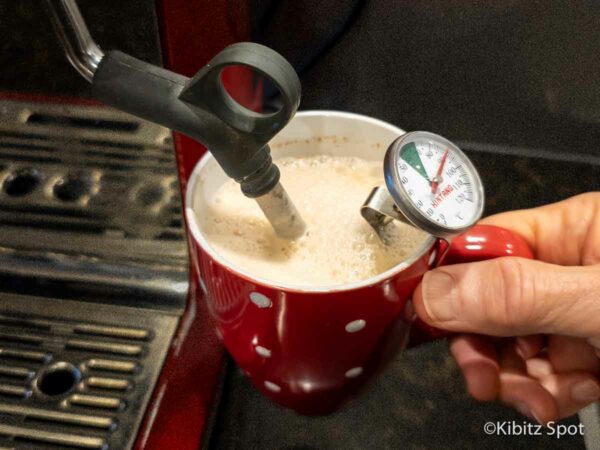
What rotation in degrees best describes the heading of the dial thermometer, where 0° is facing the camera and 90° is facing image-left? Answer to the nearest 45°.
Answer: approximately 315°
